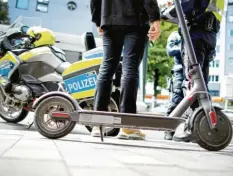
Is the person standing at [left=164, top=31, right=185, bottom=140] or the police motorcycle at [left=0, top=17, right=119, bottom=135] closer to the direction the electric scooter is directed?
the person standing

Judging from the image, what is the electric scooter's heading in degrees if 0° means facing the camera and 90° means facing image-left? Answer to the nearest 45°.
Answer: approximately 270°

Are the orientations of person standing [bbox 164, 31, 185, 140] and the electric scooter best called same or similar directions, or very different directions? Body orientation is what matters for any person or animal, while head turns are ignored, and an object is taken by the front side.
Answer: very different directions

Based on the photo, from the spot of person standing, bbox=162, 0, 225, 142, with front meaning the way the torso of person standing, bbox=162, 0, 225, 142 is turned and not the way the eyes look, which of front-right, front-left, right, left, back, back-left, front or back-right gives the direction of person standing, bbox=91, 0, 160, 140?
front-left

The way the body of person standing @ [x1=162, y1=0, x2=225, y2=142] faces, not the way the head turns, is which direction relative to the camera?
to the viewer's left

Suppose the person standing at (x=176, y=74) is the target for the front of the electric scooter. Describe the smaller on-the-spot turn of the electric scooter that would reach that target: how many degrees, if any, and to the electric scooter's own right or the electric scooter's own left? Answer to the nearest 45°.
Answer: approximately 90° to the electric scooter's own left

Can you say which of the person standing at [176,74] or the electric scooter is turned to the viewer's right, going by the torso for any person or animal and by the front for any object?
the electric scooter
